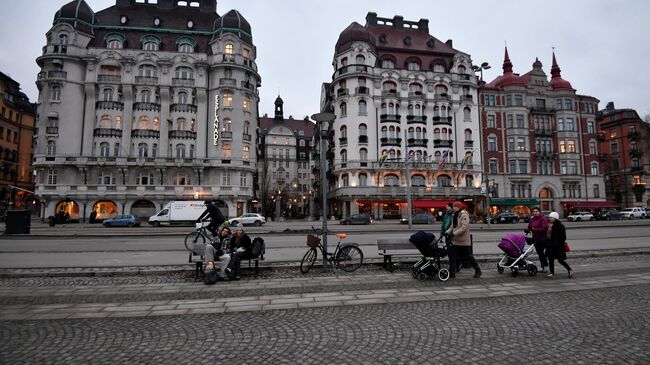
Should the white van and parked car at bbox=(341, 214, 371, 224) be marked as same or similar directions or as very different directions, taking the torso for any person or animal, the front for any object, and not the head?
same or similar directions

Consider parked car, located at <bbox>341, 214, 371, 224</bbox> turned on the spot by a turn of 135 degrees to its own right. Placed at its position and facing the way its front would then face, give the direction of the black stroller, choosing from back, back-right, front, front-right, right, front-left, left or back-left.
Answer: back-right

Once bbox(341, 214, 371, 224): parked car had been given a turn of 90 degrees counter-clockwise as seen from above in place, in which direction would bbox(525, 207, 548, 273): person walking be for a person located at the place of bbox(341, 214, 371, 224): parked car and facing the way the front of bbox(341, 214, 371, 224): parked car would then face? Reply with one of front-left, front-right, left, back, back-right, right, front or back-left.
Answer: front

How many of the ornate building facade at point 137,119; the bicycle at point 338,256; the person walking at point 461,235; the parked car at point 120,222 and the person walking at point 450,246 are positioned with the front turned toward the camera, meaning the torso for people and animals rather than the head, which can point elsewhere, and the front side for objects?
1

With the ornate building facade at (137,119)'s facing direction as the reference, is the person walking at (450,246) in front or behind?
in front

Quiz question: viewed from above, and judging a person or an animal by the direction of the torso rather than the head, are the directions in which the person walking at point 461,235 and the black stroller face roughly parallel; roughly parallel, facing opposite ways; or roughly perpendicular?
roughly parallel

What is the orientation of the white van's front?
to the viewer's left

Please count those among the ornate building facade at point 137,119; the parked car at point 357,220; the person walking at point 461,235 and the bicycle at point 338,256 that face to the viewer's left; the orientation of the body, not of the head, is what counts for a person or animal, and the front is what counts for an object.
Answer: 3

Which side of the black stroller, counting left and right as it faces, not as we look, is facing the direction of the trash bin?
front

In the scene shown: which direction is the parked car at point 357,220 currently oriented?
to the viewer's left

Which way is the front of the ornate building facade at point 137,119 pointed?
toward the camera

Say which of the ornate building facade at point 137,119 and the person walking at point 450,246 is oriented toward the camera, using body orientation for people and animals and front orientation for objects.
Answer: the ornate building facade

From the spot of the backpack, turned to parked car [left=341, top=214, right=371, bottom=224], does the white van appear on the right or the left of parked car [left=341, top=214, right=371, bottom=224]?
left

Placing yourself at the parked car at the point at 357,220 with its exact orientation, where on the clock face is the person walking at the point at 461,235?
The person walking is roughly at 9 o'clock from the parked car.

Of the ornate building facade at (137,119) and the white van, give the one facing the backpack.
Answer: the ornate building facade

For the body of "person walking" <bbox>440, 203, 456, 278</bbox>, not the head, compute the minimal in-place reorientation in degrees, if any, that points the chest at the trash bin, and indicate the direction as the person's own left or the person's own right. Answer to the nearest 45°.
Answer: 0° — they already face it

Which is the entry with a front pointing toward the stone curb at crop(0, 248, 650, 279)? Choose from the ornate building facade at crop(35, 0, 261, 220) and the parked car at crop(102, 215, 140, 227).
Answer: the ornate building facade

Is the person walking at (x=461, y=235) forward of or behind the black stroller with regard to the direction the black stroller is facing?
behind

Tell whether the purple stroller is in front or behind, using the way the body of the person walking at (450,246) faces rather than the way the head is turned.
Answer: behind

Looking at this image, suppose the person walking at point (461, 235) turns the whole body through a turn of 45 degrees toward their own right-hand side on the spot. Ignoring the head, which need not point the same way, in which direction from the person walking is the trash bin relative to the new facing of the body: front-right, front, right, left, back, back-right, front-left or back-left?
front-left

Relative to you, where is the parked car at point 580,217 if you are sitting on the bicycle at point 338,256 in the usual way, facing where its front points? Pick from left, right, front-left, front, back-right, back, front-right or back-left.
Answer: back-right

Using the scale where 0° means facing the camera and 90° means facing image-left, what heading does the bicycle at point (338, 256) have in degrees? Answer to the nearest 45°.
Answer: approximately 90°

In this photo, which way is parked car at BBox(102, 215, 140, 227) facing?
to the viewer's left

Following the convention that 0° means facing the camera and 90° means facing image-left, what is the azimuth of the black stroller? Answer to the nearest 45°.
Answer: approximately 90°
